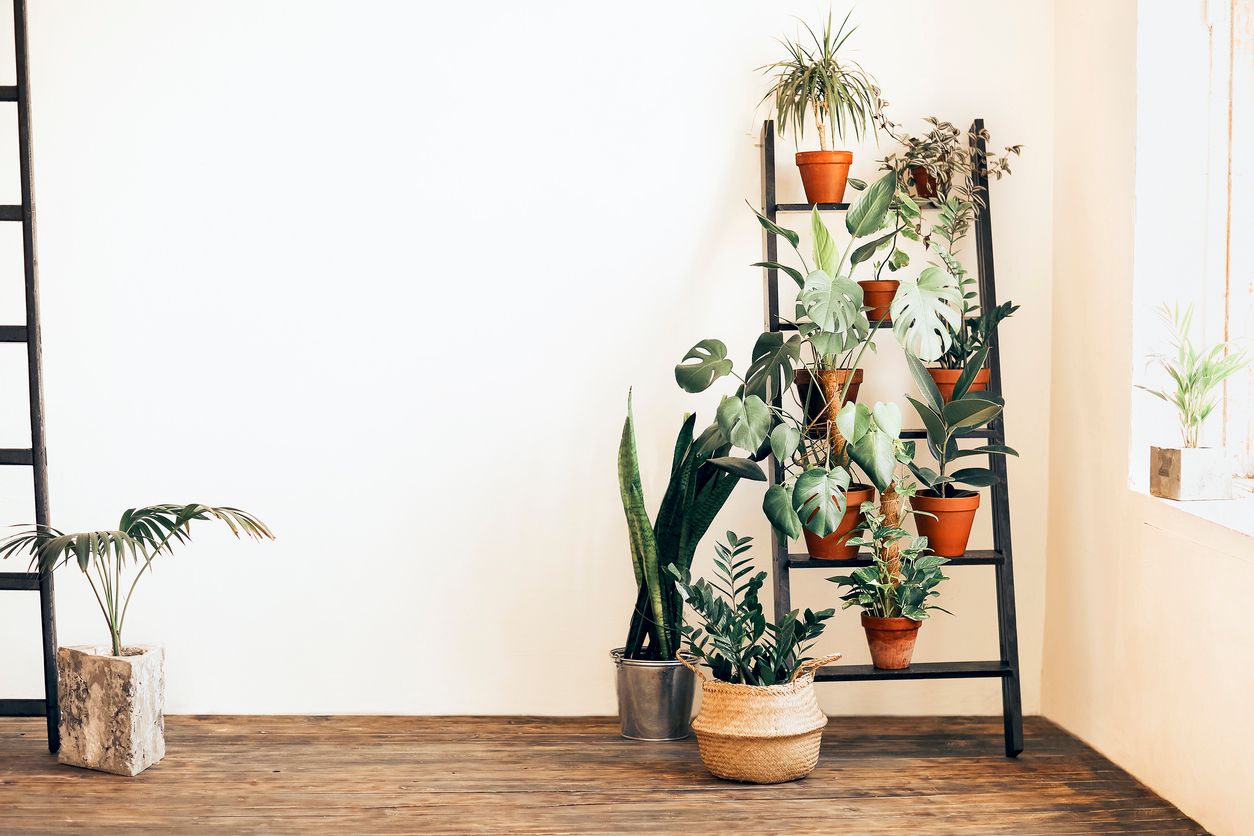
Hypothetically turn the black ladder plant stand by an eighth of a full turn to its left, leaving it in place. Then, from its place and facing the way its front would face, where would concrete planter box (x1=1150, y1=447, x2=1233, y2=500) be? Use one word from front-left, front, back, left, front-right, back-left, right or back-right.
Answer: front

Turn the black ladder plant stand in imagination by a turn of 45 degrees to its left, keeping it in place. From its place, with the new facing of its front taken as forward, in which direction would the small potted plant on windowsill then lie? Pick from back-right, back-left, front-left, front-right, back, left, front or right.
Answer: front

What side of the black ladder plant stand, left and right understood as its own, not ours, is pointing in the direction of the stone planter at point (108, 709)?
right

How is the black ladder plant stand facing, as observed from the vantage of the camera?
facing the viewer
